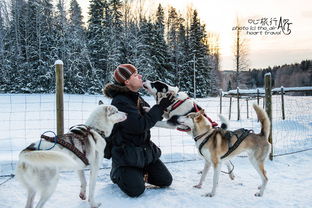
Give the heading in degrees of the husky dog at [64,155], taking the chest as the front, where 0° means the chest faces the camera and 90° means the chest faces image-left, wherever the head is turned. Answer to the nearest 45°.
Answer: approximately 225°

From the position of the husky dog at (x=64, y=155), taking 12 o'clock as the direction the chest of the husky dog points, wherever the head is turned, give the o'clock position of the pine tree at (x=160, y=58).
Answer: The pine tree is roughly at 11 o'clock from the husky dog.

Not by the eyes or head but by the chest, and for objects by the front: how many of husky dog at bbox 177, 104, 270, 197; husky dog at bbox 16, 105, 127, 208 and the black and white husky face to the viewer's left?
2

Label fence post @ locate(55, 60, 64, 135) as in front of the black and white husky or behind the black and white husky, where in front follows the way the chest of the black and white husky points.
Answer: in front

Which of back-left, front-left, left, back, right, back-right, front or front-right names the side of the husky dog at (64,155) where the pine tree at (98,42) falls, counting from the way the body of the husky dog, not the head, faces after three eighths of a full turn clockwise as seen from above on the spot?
back

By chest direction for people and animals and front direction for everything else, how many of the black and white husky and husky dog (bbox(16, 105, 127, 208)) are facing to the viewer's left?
1

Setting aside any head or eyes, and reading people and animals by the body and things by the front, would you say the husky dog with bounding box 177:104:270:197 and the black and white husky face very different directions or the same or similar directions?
same or similar directions

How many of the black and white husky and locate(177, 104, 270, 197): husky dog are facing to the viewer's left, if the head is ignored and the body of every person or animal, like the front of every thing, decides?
2

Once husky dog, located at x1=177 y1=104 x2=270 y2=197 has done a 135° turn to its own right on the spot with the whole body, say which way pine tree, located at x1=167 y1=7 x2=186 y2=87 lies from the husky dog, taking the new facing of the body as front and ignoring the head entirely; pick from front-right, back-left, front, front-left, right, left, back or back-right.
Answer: front-left

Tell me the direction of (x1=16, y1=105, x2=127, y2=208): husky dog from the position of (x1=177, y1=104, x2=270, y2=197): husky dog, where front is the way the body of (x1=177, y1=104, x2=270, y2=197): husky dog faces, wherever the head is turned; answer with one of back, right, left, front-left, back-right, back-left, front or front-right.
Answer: front-left

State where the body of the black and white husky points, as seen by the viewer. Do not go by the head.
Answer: to the viewer's left

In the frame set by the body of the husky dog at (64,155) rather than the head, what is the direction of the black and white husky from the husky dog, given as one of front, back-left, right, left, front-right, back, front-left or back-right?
front

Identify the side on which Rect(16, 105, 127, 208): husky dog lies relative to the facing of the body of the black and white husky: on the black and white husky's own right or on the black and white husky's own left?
on the black and white husky's own left

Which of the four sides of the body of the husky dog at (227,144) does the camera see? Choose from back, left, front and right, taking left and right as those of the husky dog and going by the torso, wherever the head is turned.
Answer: left

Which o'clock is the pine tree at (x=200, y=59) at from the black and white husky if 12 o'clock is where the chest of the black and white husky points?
The pine tree is roughly at 3 o'clock from the black and white husky.

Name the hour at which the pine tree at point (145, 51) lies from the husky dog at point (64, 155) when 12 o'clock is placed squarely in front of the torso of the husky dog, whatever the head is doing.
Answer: The pine tree is roughly at 11 o'clock from the husky dog.
